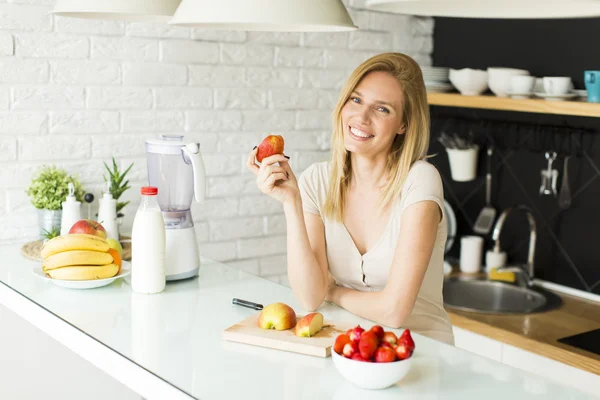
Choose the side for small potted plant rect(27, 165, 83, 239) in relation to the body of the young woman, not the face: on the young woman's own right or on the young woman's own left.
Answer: on the young woman's own right

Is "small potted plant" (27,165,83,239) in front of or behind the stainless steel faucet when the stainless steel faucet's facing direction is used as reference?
in front

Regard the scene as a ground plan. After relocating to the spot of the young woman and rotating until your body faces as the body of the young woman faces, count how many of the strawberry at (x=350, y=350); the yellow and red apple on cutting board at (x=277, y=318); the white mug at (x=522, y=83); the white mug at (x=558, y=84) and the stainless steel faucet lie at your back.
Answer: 3

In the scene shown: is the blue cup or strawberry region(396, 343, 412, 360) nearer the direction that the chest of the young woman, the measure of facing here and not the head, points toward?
the strawberry

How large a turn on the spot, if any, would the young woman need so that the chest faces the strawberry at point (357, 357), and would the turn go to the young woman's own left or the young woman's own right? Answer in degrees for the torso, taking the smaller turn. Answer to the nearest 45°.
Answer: approximately 45° to the young woman's own left

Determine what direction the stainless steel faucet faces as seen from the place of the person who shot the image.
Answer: facing to the left of the viewer

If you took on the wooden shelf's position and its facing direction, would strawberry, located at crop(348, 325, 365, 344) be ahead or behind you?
ahead

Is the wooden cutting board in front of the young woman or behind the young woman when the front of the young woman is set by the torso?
in front

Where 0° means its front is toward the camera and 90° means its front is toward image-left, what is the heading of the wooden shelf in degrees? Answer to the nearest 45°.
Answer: approximately 45°
